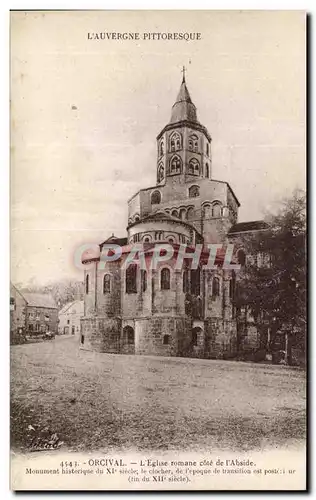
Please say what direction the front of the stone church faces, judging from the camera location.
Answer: facing away from the viewer
